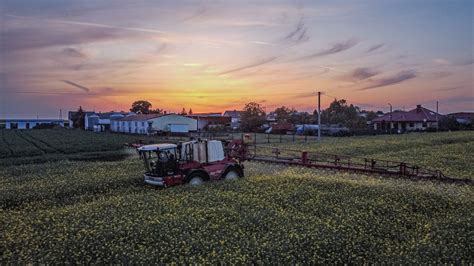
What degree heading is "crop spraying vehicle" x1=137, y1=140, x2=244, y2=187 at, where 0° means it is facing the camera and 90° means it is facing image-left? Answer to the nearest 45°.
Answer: approximately 45°
